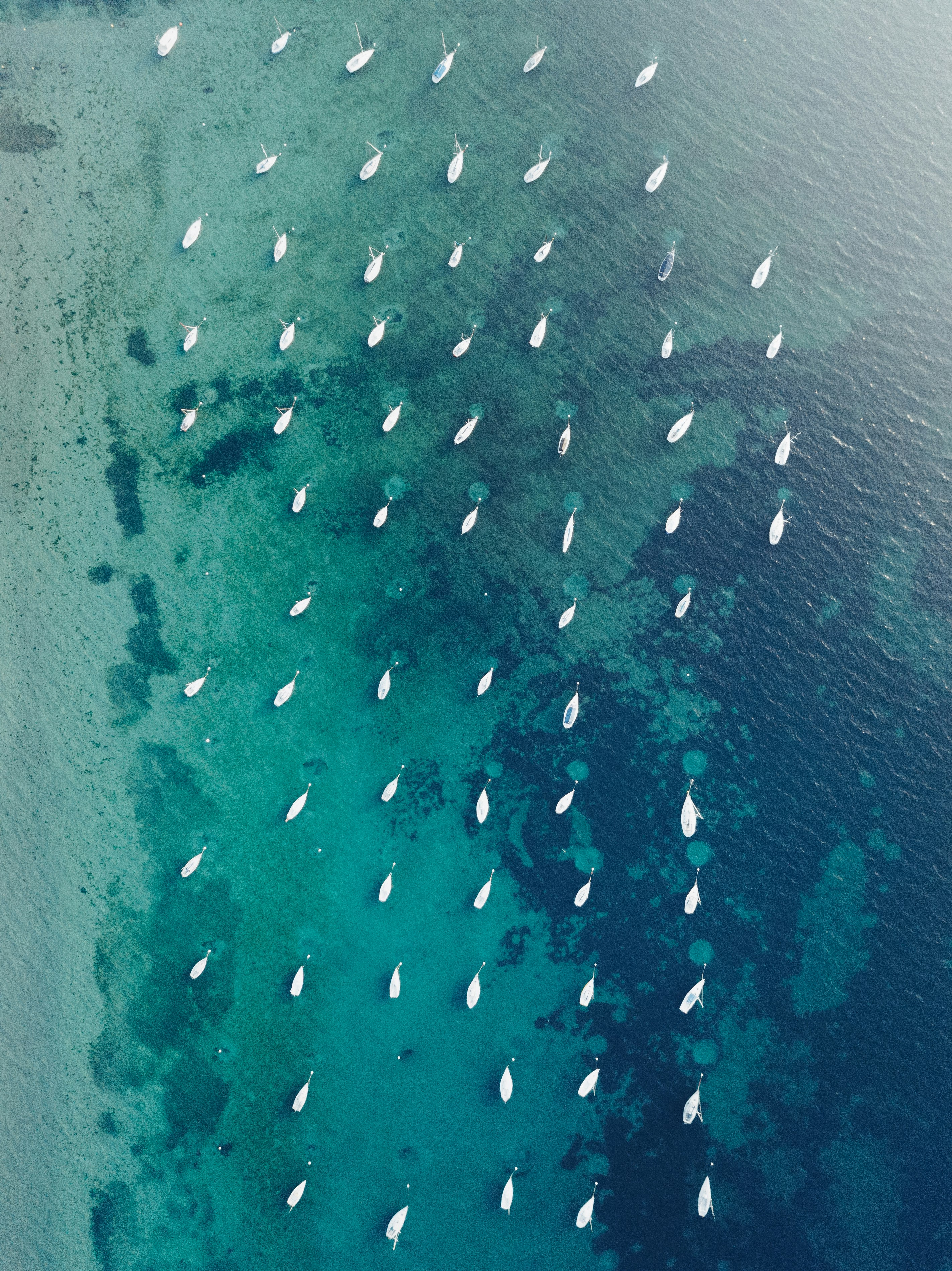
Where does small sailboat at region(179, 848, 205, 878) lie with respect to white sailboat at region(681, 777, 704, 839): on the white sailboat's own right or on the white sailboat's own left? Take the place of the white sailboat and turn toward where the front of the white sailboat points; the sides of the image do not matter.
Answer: on the white sailboat's own left

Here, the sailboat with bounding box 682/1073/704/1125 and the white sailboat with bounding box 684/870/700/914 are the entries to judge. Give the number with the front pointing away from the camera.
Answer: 2

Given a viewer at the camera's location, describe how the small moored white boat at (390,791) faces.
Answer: facing away from the viewer and to the right of the viewer

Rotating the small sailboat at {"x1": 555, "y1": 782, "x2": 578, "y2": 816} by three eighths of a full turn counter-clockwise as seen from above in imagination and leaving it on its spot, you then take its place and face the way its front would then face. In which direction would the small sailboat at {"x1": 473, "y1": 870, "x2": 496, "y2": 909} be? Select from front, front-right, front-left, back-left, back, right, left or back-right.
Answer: front

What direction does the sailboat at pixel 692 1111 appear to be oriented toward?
away from the camera

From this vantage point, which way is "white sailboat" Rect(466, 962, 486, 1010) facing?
away from the camera

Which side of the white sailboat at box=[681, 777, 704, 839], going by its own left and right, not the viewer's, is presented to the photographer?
back

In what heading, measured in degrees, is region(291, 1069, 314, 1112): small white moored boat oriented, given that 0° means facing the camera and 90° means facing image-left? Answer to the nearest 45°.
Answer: approximately 225°

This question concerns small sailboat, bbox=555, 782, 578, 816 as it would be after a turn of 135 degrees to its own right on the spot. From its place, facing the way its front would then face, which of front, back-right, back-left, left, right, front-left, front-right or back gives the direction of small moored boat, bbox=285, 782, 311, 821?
right

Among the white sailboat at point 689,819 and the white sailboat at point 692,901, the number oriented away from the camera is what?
2

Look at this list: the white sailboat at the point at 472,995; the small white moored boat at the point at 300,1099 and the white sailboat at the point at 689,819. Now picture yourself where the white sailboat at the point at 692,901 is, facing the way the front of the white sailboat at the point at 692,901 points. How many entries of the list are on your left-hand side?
2
